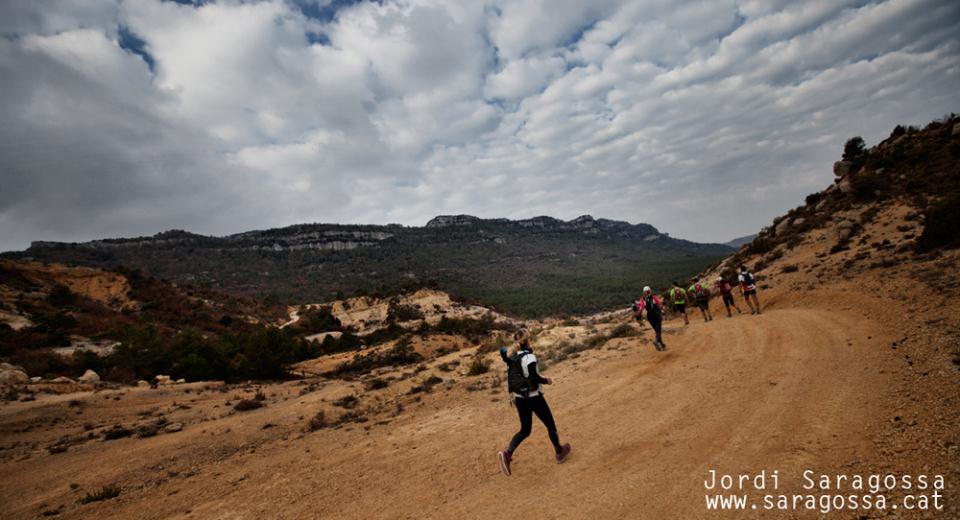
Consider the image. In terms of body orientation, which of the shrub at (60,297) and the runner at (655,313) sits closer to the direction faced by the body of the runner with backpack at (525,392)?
the runner

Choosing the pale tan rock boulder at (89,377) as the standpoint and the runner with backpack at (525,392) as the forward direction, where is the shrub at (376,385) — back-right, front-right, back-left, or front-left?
front-left

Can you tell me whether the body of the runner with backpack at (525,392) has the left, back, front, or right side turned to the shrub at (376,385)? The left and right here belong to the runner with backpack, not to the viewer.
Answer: left

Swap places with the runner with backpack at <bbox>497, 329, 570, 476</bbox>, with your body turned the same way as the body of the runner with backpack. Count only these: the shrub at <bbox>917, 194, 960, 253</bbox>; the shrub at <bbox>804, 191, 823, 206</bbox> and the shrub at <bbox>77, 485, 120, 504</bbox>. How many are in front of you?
2

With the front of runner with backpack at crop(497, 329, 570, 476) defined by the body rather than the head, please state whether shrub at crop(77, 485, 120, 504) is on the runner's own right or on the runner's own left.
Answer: on the runner's own left

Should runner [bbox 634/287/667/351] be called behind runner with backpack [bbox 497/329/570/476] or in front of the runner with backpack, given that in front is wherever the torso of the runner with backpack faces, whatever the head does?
in front

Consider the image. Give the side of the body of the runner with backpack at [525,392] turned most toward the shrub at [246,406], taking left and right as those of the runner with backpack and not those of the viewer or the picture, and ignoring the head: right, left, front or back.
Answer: left

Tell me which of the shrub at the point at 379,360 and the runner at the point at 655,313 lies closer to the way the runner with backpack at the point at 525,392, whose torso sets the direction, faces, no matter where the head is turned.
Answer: the runner

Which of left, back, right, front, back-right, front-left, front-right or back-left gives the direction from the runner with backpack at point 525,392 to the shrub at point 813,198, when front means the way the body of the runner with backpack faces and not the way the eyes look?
front

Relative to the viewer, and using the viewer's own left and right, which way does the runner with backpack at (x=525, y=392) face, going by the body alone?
facing away from the viewer and to the right of the viewer

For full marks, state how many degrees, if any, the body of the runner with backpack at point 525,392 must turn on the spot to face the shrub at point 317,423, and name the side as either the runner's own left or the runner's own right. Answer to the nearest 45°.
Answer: approximately 90° to the runner's own left

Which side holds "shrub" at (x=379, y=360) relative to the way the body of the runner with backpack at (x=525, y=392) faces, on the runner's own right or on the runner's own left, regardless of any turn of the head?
on the runner's own left

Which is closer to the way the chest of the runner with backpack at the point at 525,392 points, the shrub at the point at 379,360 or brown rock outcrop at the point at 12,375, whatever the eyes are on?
the shrub

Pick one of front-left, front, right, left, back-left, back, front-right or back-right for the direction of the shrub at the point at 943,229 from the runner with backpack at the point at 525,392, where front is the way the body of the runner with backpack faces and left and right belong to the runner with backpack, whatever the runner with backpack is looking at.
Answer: front
